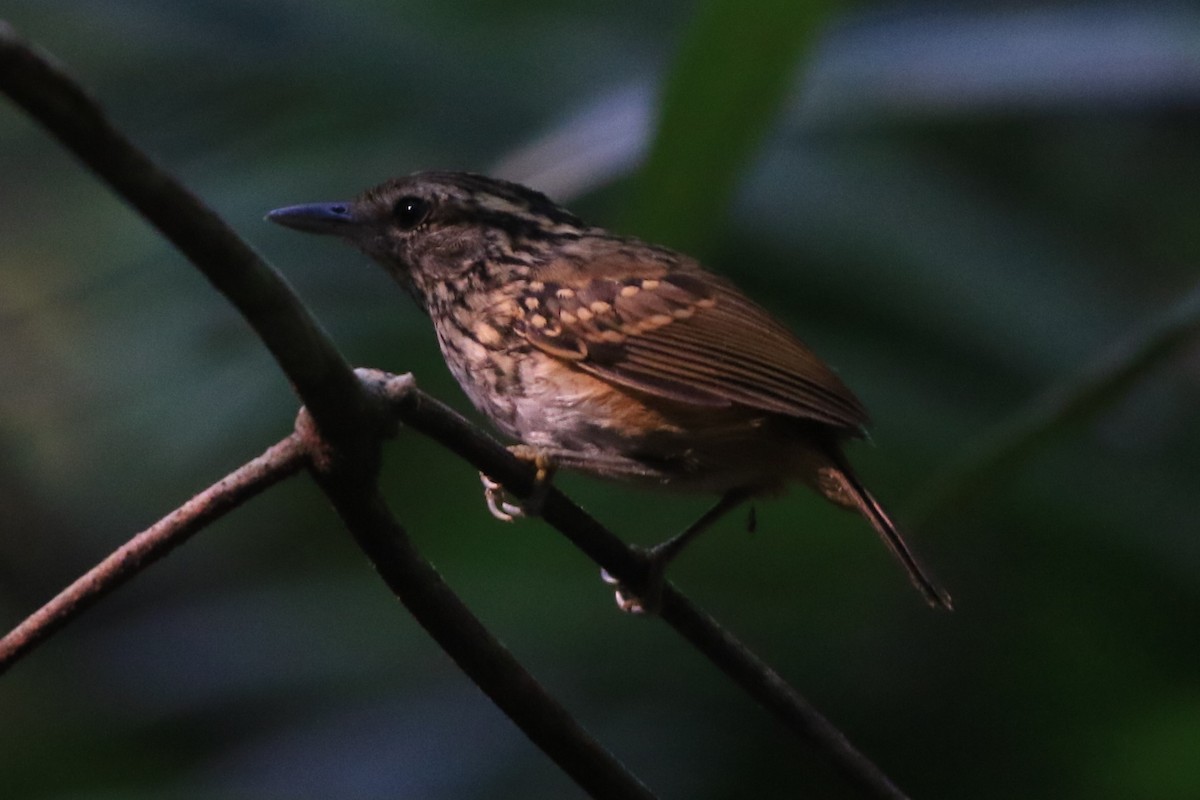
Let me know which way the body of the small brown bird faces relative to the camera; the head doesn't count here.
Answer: to the viewer's left

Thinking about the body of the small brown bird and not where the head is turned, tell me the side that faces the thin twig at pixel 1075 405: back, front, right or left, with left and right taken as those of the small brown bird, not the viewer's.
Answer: back

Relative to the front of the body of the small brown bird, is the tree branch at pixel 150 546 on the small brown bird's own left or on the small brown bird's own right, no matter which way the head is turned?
on the small brown bird's own left
